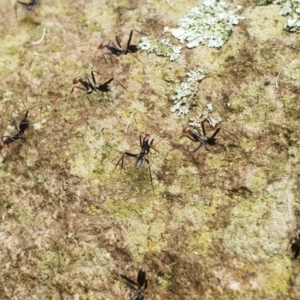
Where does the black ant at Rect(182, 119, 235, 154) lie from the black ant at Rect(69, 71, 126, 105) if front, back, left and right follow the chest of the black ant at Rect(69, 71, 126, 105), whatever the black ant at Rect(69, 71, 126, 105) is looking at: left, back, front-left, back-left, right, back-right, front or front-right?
back-left

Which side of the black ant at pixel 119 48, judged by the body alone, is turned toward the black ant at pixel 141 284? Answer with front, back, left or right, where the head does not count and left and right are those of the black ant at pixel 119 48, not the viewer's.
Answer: left

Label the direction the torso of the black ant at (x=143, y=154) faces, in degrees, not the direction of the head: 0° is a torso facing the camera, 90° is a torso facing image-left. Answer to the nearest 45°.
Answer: approximately 180°

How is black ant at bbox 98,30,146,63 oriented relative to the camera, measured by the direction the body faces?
to the viewer's left

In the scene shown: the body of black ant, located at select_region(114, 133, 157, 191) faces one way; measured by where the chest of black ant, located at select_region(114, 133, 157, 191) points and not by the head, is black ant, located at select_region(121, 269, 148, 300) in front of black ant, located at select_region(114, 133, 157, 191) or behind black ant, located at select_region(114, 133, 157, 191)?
behind

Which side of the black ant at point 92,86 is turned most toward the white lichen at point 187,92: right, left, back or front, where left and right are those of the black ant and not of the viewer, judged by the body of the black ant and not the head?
back

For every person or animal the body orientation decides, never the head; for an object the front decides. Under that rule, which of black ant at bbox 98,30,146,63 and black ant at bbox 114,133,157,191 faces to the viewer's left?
black ant at bbox 98,30,146,63

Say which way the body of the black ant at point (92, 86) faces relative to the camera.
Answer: to the viewer's left

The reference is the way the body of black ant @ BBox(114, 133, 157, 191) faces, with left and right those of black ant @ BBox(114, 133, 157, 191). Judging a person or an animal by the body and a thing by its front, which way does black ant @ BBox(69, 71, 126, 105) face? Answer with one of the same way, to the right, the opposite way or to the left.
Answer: to the left

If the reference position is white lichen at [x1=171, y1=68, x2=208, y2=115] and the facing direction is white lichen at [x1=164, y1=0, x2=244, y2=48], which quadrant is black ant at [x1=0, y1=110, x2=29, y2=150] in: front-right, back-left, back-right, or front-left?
back-left

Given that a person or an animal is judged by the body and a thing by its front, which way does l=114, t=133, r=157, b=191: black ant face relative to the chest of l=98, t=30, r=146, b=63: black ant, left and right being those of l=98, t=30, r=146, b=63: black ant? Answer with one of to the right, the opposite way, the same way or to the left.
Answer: to the right

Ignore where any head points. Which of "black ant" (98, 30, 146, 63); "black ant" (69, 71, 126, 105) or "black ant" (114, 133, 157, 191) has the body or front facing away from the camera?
"black ant" (114, 133, 157, 191)
